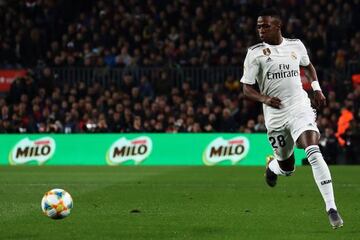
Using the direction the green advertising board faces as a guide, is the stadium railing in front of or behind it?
behind

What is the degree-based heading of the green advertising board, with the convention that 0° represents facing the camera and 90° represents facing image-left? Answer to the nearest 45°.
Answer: approximately 0°
